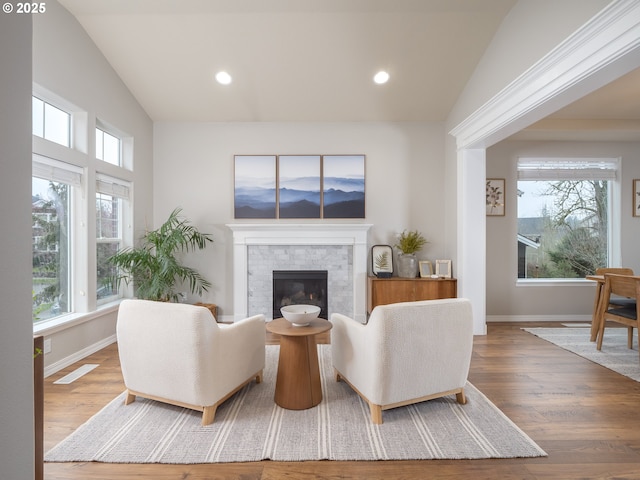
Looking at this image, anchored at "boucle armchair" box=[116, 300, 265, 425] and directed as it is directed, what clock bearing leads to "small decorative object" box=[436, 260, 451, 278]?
The small decorative object is roughly at 1 o'clock from the boucle armchair.

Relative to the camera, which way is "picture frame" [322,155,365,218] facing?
toward the camera

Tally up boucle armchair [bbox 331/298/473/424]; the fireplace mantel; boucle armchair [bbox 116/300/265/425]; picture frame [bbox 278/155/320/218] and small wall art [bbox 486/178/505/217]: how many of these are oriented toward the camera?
3

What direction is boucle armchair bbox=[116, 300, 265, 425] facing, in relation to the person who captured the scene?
facing away from the viewer and to the right of the viewer

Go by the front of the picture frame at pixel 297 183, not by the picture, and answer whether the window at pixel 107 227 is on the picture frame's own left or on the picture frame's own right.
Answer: on the picture frame's own right

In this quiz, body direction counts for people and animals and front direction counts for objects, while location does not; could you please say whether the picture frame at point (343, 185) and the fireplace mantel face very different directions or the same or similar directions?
same or similar directions

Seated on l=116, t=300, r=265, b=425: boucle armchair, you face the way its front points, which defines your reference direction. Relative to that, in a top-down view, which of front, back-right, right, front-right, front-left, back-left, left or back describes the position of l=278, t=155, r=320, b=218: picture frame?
front

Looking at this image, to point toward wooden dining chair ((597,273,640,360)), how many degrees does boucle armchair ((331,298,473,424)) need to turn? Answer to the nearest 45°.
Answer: approximately 90° to its right

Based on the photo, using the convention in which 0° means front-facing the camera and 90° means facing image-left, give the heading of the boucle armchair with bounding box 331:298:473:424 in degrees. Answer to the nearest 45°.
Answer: approximately 135°

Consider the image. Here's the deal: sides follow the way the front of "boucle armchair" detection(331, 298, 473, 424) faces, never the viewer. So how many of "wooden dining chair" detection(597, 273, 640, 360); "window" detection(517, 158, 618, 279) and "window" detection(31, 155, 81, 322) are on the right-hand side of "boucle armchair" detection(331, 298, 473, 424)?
2

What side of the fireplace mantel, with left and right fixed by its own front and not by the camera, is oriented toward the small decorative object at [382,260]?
left

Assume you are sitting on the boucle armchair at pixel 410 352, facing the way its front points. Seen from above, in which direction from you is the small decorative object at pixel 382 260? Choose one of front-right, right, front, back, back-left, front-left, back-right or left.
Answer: front-right

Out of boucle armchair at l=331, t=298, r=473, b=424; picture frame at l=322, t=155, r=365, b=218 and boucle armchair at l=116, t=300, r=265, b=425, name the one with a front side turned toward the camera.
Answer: the picture frame

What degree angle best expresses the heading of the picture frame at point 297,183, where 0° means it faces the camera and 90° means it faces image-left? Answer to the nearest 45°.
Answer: approximately 0°

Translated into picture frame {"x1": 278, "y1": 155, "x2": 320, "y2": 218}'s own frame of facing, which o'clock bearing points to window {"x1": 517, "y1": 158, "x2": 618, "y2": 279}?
The window is roughly at 9 o'clock from the picture frame.

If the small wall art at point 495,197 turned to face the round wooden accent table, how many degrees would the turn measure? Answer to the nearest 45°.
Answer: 0° — it already faces it

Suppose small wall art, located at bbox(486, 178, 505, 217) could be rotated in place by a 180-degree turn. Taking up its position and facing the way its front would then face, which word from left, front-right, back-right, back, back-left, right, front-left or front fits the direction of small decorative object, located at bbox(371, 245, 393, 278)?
back-left

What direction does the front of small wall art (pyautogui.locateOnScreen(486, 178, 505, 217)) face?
toward the camera
